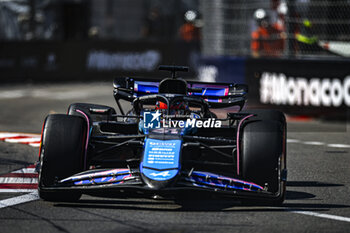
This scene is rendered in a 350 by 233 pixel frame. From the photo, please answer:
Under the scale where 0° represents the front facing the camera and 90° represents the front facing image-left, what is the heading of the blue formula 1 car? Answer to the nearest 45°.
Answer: approximately 0°

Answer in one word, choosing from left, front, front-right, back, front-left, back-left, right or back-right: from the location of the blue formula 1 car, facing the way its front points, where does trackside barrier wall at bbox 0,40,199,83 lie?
back

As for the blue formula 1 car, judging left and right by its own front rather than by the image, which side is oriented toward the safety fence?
back

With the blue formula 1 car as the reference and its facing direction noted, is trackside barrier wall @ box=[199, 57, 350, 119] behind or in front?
behind
